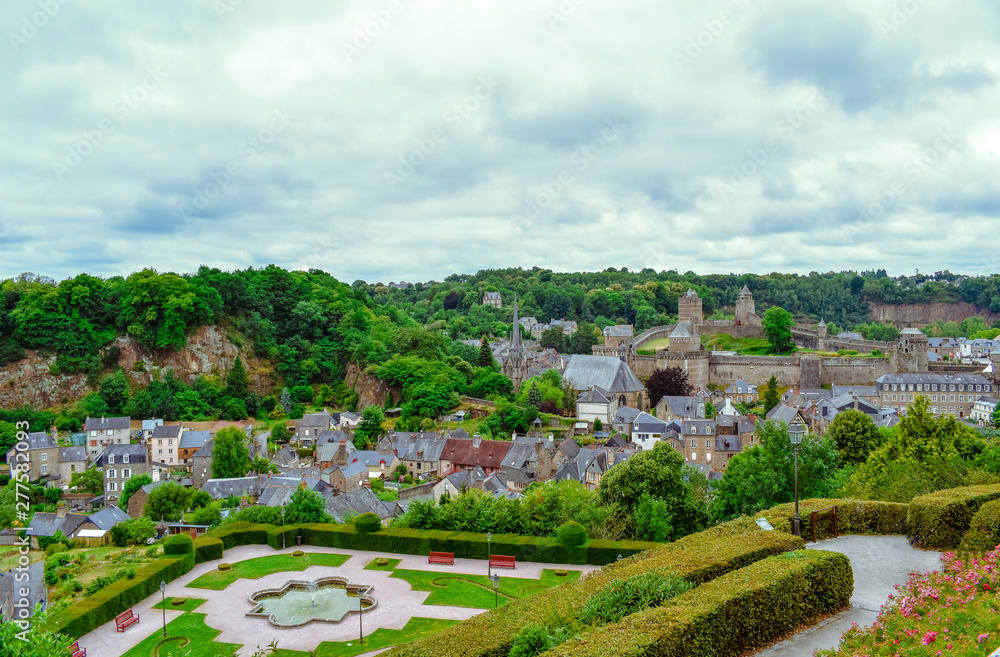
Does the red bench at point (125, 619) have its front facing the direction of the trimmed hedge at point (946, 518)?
yes

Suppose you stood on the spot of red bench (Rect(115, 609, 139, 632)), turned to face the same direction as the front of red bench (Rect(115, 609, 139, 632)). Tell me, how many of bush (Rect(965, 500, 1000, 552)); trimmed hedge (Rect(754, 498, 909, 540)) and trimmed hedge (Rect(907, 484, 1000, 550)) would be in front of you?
3

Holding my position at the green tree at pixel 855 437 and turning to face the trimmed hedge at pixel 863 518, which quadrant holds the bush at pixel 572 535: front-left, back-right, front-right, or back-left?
front-right

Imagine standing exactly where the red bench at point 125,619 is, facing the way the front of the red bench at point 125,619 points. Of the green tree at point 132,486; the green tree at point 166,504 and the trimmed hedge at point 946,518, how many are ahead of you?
1

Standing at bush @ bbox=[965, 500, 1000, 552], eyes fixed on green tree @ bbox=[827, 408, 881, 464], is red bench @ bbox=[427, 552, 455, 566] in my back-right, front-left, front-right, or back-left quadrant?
front-left

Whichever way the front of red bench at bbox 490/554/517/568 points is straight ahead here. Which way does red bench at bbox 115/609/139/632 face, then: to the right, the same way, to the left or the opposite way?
to the left

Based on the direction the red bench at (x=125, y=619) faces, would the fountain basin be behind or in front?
in front

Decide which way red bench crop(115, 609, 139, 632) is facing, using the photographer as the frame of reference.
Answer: facing the viewer and to the right of the viewer

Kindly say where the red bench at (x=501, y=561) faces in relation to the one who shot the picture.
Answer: facing the viewer

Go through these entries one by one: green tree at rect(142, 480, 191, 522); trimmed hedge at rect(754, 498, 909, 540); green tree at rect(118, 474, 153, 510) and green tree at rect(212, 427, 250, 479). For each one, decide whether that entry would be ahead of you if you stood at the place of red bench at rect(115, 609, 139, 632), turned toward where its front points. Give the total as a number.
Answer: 1

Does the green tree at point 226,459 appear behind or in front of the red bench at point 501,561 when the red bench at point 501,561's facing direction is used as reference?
behind

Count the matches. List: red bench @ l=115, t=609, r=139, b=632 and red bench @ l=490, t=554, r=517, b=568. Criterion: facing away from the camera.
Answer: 0

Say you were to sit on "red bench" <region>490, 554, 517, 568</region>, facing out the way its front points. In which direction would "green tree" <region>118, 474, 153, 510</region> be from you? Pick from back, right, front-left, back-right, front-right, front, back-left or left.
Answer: back-right
